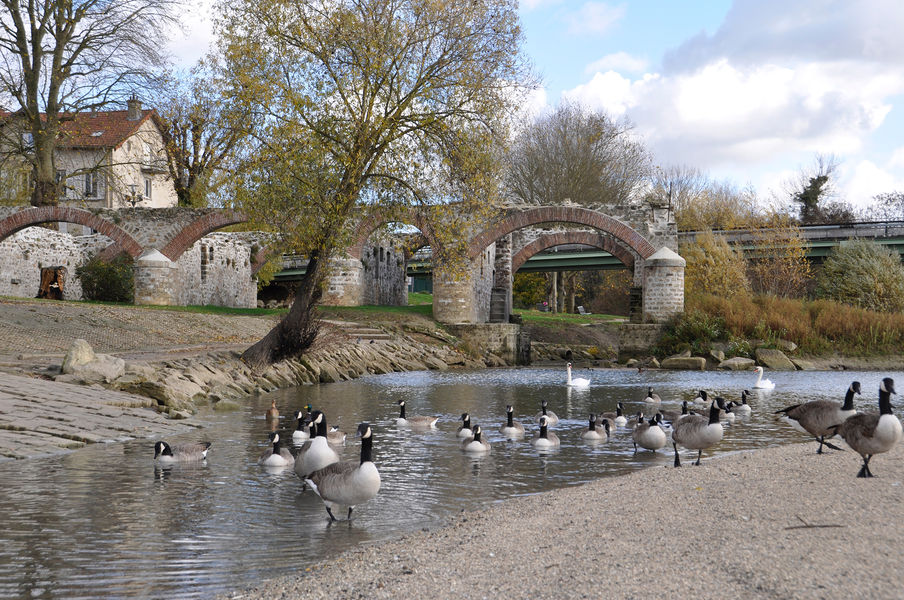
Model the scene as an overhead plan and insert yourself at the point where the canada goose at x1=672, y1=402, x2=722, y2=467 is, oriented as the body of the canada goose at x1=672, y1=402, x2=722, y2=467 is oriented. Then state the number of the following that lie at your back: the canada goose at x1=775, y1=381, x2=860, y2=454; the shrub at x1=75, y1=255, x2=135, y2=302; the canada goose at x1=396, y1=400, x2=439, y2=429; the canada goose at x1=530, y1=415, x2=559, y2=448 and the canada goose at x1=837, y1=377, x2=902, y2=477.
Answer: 3

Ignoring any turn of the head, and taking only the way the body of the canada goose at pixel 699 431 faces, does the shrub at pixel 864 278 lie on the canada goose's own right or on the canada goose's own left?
on the canada goose's own left

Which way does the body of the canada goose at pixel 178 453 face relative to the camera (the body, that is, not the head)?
to the viewer's left

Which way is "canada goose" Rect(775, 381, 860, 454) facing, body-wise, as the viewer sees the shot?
to the viewer's right

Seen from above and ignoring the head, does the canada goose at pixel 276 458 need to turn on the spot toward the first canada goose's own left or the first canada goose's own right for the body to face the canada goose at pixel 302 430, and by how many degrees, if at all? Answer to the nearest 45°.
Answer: approximately 180°

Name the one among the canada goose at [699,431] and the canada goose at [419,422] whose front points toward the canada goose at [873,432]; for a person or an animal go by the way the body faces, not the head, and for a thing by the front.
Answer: the canada goose at [699,431]

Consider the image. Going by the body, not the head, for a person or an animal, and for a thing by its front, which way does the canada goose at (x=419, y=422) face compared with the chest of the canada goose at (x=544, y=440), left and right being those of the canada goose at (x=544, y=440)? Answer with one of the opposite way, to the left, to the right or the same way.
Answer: to the right

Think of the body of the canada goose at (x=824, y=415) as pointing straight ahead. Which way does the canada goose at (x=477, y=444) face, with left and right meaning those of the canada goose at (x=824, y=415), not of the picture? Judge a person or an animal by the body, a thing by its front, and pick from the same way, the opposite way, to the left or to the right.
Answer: to the right

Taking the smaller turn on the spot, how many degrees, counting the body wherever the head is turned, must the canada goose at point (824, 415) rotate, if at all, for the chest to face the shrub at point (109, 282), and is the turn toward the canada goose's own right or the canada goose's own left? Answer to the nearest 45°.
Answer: approximately 135° to the canada goose's own left

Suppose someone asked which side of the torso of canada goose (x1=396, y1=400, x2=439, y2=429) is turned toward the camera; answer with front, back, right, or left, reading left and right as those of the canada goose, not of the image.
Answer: left

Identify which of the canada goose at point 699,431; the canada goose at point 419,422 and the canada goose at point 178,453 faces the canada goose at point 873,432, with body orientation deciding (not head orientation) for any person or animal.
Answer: the canada goose at point 699,431

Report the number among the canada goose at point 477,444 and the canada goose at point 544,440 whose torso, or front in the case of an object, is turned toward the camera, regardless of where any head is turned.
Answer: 2
